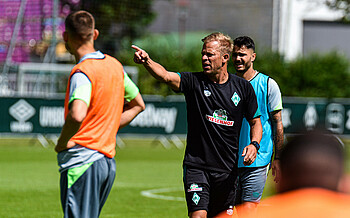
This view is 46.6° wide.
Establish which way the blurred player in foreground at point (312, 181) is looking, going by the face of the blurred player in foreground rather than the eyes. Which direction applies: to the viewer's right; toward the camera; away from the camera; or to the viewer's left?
away from the camera

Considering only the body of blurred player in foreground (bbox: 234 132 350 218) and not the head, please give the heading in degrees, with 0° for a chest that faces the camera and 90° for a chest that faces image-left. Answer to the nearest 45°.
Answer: approximately 180°

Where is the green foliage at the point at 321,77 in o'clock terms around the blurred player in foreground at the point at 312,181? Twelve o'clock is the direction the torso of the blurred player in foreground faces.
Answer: The green foliage is roughly at 12 o'clock from the blurred player in foreground.

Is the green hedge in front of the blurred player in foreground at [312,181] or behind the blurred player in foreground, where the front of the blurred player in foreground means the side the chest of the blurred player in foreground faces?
in front
